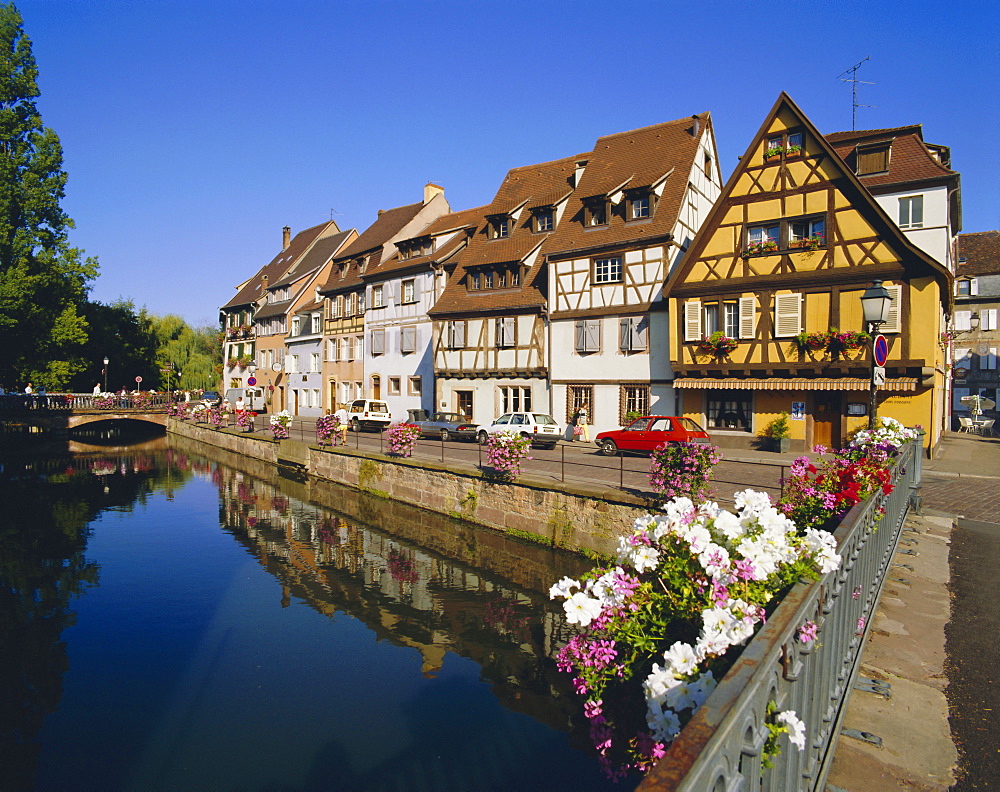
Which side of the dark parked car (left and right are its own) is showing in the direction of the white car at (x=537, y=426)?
back

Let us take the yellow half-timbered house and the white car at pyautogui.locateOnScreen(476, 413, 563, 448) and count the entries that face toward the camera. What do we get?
1

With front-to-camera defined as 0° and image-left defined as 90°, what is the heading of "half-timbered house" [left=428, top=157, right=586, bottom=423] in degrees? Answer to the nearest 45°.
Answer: approximately 45°

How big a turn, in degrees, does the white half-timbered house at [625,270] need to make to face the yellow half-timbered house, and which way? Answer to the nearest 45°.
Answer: approximately 90° to its left

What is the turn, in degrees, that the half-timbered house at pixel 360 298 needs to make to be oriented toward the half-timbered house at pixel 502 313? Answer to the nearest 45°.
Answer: approximately 90° to its left

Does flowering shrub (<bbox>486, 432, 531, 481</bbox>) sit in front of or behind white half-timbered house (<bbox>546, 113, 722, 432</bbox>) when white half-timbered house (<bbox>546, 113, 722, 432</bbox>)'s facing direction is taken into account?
in front

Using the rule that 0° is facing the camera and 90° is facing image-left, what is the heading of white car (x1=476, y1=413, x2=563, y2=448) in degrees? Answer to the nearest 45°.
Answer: approximately 135°

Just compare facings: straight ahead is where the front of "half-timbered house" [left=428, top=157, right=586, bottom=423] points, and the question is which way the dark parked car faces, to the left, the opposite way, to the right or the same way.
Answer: to the right

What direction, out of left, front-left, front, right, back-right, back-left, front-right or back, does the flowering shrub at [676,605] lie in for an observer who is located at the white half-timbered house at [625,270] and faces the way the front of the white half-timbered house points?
front-left

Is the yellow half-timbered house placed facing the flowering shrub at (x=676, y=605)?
yes

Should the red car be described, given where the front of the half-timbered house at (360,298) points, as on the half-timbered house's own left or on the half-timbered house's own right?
on the half-timbered house's own left

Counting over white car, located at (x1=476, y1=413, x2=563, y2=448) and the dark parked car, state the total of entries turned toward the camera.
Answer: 0

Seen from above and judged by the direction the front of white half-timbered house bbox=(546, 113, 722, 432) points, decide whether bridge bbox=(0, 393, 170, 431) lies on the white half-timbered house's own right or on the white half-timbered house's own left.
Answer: on the white half-timbered house's own right

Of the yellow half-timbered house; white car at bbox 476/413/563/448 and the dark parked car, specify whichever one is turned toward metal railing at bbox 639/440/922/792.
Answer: the yellow half-timbered house
